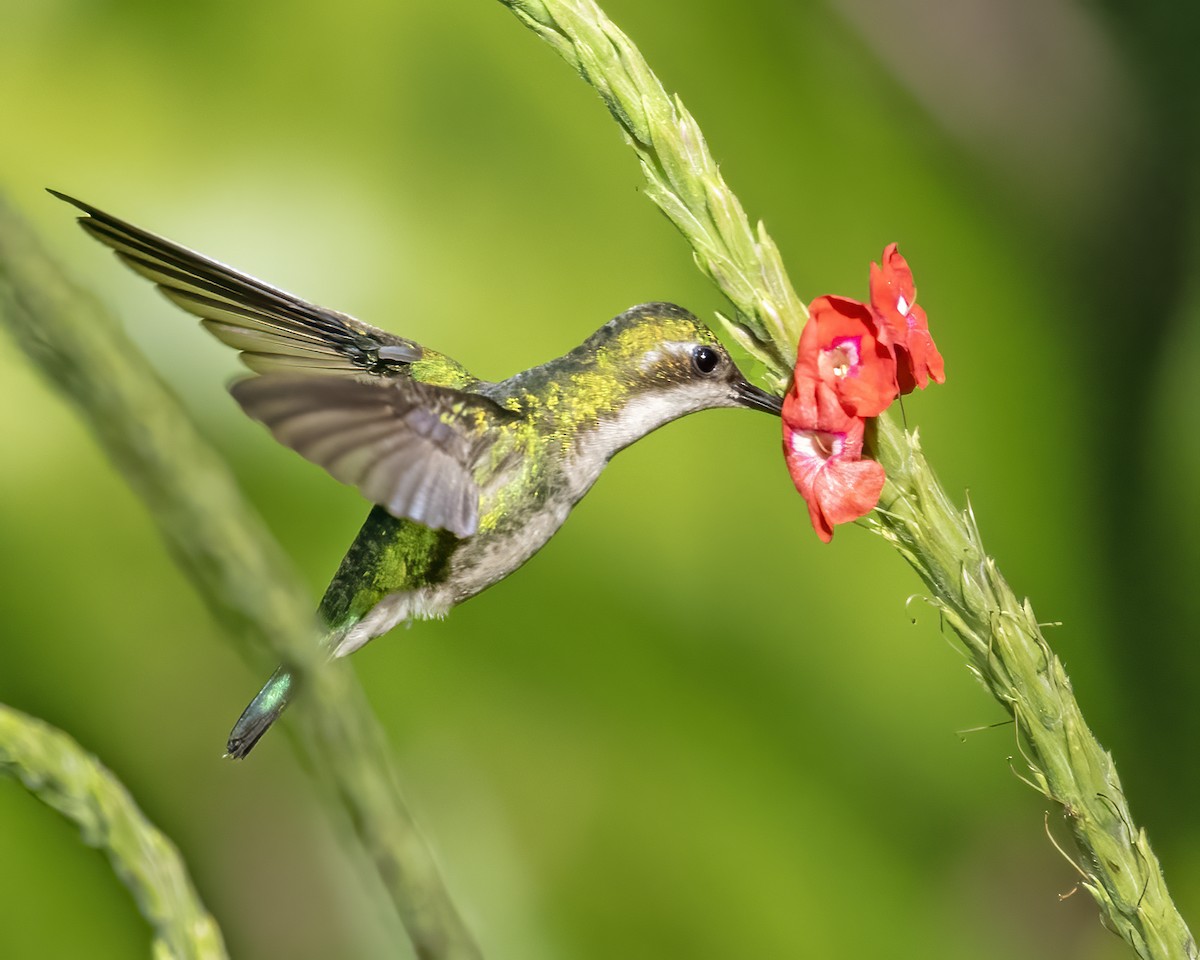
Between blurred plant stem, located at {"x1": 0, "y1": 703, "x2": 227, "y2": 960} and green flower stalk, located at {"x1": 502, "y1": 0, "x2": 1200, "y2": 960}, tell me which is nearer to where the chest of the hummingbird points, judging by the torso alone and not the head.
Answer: the green flower stalk

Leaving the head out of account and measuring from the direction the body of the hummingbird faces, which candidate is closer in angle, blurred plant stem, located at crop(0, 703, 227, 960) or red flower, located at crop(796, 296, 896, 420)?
the red flower

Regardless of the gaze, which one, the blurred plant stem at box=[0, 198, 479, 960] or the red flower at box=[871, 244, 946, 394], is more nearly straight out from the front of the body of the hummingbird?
the red flower

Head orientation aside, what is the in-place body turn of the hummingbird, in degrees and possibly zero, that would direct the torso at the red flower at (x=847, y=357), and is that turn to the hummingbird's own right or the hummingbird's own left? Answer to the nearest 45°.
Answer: approximately 45° to the hummingbird's own right

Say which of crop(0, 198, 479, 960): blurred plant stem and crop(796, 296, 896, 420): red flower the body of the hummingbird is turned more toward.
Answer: the red flower

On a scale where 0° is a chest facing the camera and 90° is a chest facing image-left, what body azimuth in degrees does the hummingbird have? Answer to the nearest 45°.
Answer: approximately 270°

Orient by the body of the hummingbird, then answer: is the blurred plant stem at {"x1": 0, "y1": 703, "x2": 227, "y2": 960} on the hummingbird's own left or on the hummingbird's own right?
on the hummingbird's own right
